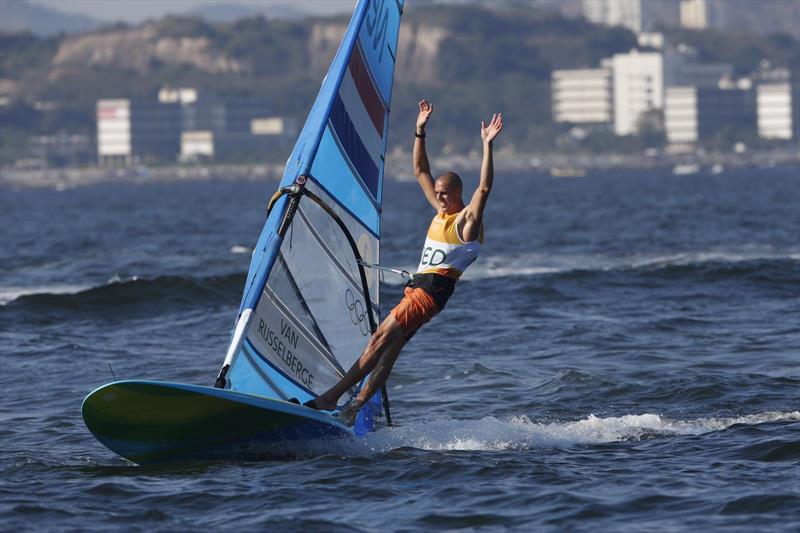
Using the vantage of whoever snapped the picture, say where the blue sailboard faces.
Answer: facing the viewer and to the left of the viewer
